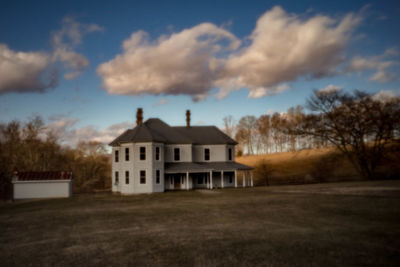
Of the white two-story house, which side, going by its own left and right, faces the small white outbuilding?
right

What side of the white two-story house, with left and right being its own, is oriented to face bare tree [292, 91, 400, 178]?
left

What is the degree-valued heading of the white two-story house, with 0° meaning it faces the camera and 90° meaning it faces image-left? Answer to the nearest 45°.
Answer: approximately 0°
